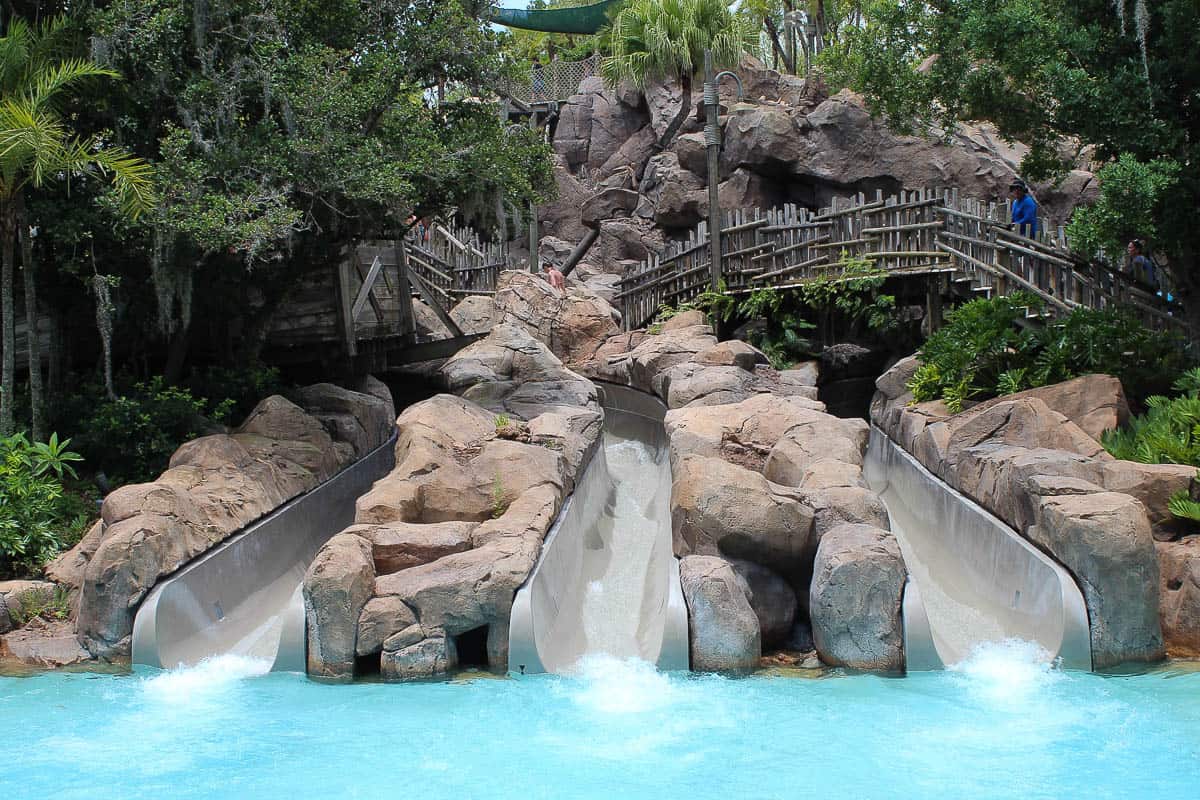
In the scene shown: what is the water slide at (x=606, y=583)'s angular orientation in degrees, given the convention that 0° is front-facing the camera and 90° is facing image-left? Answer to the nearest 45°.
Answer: approximately 0°

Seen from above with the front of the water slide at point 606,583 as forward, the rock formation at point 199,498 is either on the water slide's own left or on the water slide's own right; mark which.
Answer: on the water slide's own right

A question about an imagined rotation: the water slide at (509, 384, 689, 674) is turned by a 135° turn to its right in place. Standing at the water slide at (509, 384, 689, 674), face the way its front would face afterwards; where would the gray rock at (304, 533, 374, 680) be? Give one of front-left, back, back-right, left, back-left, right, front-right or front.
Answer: left

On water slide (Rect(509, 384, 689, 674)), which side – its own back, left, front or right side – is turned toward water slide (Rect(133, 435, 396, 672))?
right

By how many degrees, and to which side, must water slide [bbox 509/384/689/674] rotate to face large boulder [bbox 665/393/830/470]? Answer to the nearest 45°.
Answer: approximately 135° to its left

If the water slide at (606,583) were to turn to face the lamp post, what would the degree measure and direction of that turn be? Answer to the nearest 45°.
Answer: approximately 180°

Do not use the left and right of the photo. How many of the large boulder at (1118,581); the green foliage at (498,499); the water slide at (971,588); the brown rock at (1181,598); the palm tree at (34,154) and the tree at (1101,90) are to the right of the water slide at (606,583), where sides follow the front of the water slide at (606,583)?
2

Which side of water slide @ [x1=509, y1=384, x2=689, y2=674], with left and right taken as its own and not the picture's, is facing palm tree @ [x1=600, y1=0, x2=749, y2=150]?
back

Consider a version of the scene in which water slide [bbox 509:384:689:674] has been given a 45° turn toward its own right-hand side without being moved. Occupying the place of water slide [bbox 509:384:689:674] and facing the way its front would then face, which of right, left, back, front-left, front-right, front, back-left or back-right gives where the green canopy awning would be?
back-right

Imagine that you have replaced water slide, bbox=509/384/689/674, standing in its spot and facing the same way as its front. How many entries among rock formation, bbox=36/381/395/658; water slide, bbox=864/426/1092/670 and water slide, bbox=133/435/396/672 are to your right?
2

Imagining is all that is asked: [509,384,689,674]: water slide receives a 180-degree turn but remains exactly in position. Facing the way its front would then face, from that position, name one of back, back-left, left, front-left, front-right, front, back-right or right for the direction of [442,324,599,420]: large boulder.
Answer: front

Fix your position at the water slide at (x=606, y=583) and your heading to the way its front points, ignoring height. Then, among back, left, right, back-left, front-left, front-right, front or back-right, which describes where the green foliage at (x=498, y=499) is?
right

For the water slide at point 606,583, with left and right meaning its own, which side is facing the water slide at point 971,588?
left

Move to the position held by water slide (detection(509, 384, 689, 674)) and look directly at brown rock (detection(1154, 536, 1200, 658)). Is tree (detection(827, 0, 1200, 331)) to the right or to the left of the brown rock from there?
left

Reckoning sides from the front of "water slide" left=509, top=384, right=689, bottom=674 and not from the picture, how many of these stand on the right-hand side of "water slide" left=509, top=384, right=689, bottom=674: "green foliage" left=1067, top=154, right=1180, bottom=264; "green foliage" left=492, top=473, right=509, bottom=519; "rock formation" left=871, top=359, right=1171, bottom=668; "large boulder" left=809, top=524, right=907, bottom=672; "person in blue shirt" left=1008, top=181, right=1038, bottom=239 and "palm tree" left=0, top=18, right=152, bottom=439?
2
